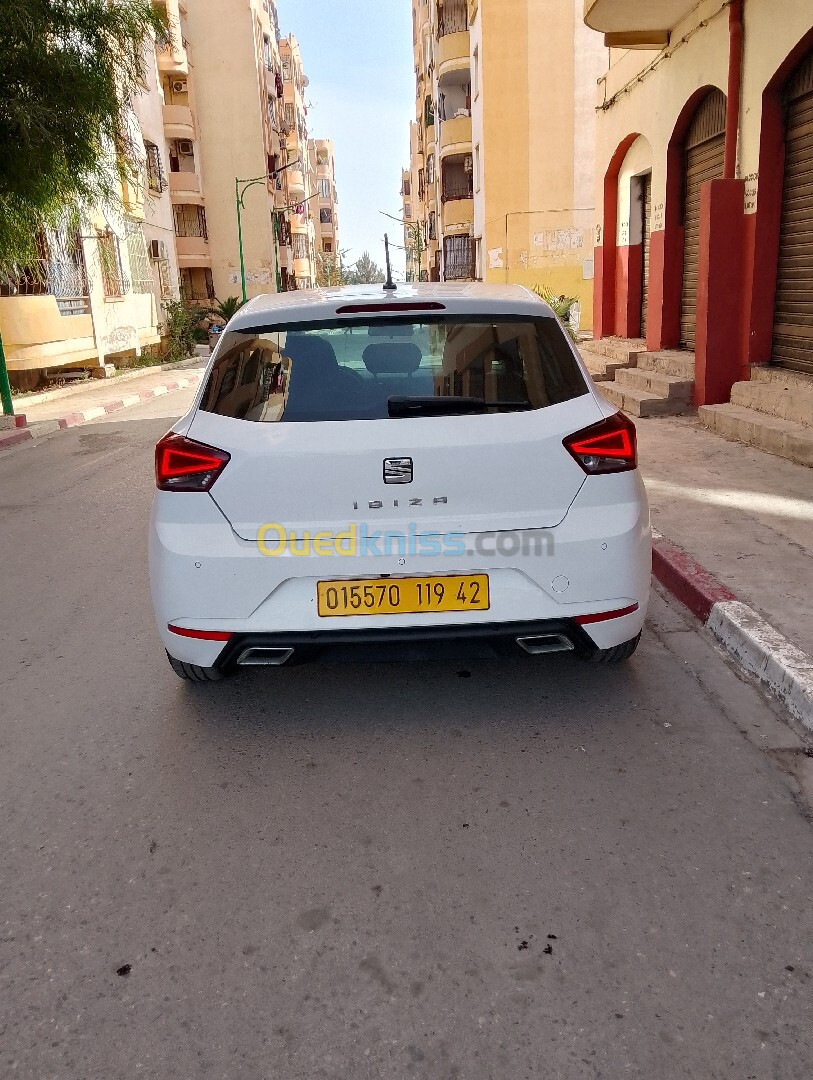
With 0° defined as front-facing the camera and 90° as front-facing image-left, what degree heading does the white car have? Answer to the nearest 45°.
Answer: approximately 180°

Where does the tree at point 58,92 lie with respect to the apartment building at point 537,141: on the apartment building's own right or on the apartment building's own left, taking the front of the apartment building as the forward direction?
on the apartment building's own left

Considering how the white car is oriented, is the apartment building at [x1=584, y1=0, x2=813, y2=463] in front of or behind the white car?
in front

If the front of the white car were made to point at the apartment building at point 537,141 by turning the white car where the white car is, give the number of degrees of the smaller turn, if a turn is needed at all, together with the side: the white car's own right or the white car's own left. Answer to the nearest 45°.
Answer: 0° — it already faces it

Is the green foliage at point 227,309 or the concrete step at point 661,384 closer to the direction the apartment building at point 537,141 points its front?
the green foliage

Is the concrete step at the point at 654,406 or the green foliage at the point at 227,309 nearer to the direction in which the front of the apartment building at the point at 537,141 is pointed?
the green foliage

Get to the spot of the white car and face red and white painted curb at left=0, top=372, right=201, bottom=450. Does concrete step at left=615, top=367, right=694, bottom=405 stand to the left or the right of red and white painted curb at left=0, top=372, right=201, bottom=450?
right

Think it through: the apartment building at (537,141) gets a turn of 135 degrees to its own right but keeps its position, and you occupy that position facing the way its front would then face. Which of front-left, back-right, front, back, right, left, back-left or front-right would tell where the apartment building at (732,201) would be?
back-right

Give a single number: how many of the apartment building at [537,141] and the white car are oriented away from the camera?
1

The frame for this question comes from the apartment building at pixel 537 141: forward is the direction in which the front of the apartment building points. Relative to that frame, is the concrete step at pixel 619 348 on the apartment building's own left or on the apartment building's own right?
on the apartment building's own left

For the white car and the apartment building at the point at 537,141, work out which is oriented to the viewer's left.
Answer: the apartment building

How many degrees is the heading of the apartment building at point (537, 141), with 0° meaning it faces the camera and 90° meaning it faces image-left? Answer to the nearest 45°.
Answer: approximately 90°

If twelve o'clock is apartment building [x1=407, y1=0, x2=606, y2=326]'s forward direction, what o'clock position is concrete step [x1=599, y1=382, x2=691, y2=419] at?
The concrete step is roughly at 9 o'clock from the apartment building.

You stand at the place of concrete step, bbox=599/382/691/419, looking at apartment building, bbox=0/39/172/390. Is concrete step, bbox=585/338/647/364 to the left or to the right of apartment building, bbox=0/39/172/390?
right

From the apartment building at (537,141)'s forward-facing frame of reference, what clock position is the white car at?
The white car is roughly at 9 o'clock from the apartment building.

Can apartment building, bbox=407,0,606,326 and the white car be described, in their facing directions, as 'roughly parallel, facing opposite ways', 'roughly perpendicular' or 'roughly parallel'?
roughly perpendicular
